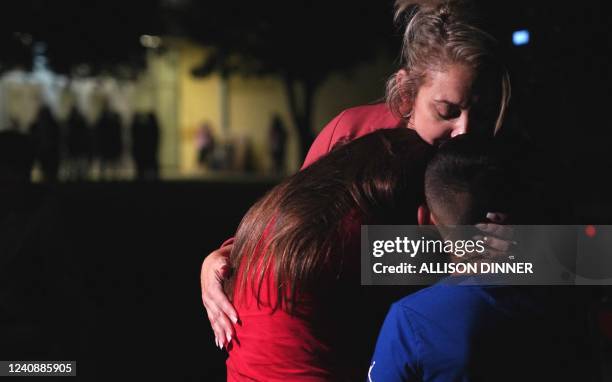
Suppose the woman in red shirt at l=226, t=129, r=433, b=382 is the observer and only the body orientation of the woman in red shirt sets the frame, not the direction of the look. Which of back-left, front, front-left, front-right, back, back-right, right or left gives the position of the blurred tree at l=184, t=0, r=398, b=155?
front-left

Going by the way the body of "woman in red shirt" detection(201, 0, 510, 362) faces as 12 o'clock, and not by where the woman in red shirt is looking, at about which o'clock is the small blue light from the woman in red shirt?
The small blue light is roughly at 6 o'clock from the woman in red shirt.

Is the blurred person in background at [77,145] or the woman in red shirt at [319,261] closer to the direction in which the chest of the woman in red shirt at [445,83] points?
the woman in red shirt

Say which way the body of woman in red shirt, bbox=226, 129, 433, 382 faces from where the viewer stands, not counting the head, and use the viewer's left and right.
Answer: facing away from the viewer and to the right of the viewer

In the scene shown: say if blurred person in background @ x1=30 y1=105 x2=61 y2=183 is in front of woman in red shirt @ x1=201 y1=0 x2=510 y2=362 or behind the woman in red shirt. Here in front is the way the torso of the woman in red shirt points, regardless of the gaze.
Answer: behind

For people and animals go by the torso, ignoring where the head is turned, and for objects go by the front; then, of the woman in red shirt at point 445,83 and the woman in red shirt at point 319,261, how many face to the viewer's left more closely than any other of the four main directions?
0

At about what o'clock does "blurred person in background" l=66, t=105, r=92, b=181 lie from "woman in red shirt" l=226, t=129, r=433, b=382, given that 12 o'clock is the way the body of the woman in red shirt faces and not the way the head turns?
The blurred person in background is roughly at 10 o'clock from the woman in red shirt.

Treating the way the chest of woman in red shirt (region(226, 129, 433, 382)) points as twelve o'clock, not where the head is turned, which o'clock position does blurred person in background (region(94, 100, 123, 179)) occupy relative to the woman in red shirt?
The blurred person in background is roughly at 10 o'clock from the woman in red shirt.
